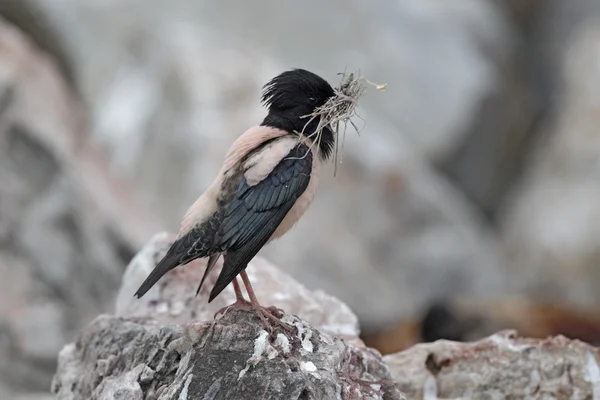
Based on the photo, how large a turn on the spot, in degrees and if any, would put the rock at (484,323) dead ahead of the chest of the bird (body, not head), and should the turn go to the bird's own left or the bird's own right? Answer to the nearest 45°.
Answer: approximately 45° to the bird's own left

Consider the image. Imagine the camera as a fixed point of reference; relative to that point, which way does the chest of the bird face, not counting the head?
to the viewer's right

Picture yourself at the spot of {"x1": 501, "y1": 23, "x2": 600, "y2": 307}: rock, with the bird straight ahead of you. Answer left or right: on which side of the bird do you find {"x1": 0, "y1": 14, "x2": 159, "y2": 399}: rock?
right
